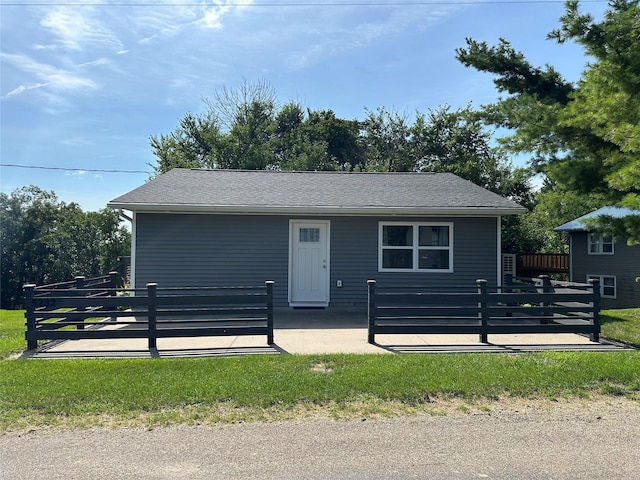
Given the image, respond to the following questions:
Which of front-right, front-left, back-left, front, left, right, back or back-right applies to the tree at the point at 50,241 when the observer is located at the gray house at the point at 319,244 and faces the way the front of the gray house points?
back-right

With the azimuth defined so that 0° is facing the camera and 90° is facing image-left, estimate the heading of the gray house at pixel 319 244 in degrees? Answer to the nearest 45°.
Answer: approximately 0°

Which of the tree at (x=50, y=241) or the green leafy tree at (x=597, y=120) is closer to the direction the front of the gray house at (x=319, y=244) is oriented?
the green leafy tree

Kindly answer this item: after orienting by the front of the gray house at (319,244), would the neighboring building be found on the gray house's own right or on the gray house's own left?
on the gray house's own left

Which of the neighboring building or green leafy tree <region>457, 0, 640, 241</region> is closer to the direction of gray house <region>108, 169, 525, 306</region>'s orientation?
the green leafy tree

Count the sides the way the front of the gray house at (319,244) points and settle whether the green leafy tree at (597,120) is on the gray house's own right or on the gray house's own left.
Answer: on the gray house's own left
